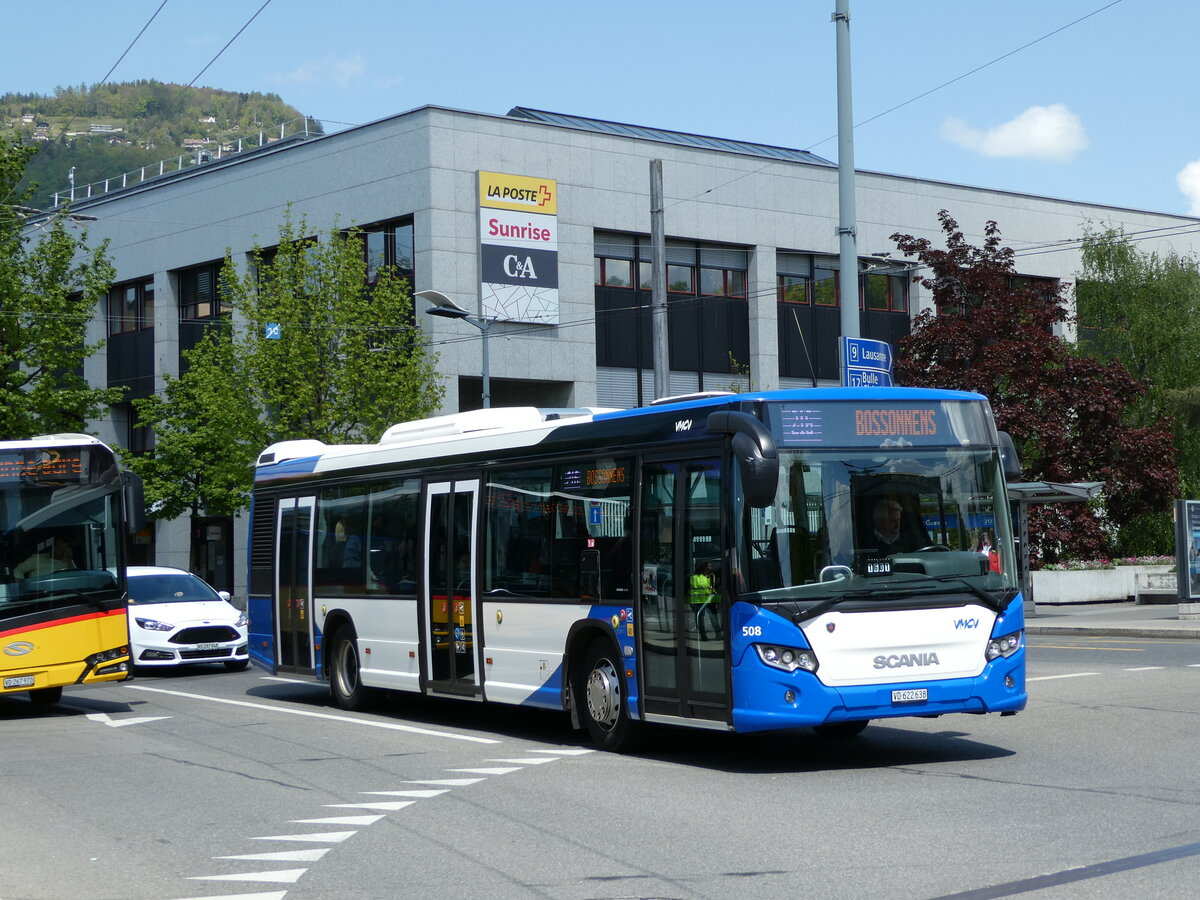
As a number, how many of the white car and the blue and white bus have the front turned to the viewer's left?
0

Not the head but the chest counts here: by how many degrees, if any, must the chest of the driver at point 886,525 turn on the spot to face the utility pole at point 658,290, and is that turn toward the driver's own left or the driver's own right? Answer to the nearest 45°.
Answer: approximately 135° to the driver's own left

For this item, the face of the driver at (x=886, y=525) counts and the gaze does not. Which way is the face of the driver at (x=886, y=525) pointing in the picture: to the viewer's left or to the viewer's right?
to the viewer's right

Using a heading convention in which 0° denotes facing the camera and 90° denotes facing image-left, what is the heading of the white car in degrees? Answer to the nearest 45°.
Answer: approximately 315°

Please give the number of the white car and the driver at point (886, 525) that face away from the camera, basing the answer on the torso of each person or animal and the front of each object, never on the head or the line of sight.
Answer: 0

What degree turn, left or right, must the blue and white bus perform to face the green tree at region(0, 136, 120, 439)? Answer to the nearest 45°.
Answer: approximately 180°
